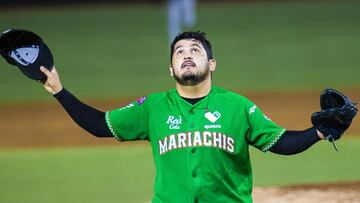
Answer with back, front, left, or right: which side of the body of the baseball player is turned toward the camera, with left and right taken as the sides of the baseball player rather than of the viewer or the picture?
front

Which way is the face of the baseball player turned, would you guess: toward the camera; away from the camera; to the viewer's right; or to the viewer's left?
toward the camera
